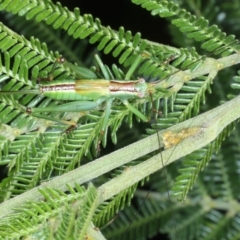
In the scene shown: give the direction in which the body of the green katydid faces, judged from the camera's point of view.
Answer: to the viewer's right
